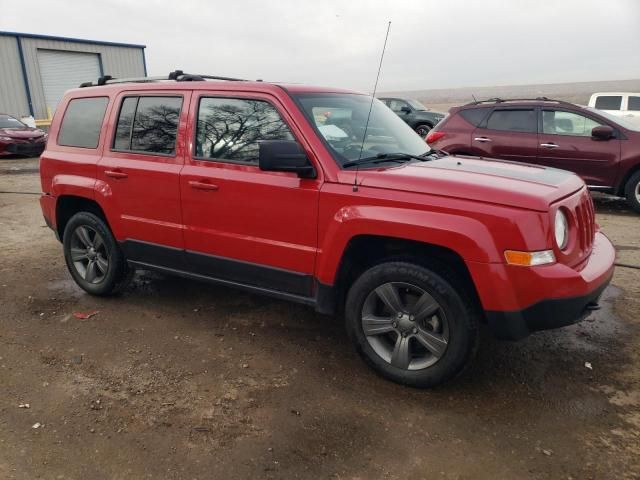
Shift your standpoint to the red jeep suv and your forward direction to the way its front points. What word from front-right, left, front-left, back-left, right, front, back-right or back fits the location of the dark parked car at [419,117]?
back-left

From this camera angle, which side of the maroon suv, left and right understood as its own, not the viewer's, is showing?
right

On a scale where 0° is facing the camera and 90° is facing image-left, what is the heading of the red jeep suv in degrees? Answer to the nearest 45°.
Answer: approximately 315°

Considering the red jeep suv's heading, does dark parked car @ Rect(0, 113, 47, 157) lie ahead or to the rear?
to the rear

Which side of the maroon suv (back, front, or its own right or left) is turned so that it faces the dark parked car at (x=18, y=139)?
back

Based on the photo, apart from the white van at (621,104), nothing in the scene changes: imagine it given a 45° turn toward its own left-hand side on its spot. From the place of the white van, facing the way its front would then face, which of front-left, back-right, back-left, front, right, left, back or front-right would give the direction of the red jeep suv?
back-right

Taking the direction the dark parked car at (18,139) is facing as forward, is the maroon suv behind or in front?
in front

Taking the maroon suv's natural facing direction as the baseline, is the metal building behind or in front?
behind
